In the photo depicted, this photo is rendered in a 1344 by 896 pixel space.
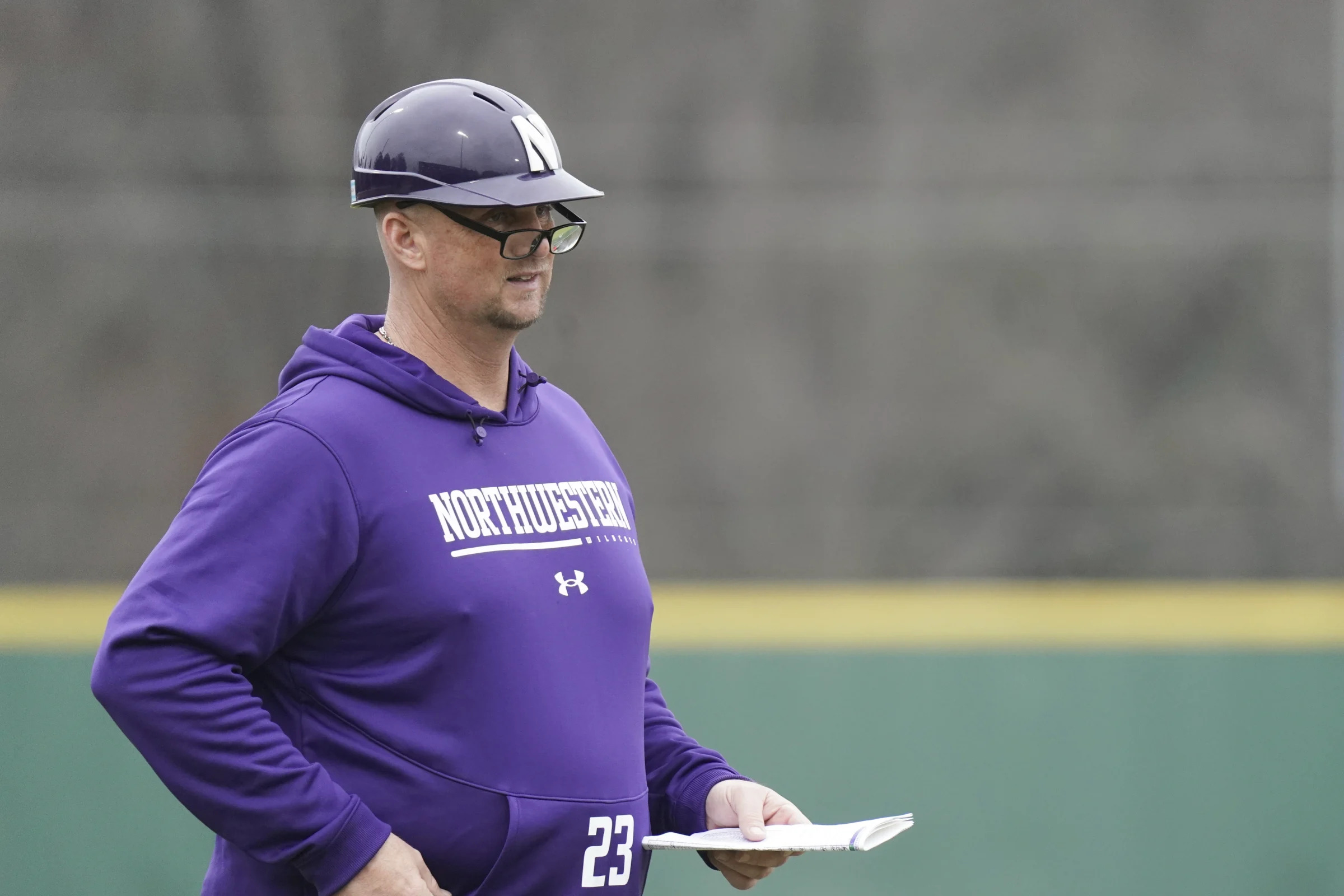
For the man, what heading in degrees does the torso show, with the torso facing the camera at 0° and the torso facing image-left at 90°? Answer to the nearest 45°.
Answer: approximately 315°
